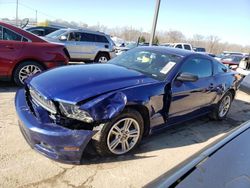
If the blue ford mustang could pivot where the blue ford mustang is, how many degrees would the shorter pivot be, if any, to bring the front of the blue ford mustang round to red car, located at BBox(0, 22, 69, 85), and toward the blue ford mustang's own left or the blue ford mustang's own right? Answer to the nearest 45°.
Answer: approximately 90° to the blue ford mustang's own right
